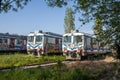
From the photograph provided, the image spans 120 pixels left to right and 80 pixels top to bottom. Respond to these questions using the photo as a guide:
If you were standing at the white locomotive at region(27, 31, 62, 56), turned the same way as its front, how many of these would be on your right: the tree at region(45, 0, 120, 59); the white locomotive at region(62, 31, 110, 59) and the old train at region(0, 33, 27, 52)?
1

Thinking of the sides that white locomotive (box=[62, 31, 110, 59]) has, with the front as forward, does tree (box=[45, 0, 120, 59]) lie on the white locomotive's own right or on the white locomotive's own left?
on the white locomotive's own left

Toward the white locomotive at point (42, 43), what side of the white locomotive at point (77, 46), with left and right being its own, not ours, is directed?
right

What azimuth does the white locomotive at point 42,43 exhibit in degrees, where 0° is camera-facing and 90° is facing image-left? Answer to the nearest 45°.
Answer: approximately 45°

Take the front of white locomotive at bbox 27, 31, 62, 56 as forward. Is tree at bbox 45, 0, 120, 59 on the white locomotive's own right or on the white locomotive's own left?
on the white locomotive's own left

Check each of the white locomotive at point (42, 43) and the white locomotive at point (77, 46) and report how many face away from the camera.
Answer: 0

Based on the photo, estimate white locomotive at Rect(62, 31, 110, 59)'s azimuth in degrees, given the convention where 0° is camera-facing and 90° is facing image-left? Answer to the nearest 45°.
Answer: approximately 45°

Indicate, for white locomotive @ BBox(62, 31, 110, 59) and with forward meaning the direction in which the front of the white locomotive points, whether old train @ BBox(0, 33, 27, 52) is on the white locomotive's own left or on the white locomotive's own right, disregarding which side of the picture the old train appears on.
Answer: on the white locomotive's own right

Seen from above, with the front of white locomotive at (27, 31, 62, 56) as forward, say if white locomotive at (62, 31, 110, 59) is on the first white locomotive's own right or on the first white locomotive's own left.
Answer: on the first white locomotive's own left
